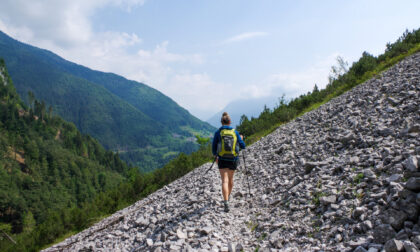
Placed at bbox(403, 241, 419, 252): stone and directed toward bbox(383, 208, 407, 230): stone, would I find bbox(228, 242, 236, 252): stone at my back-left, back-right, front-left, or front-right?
front-left

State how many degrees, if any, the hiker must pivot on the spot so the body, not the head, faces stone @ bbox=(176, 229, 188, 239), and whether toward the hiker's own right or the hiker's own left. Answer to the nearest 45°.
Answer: approximately 135° to the hiker's own left

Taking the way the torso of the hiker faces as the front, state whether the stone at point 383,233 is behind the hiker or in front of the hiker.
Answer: behind

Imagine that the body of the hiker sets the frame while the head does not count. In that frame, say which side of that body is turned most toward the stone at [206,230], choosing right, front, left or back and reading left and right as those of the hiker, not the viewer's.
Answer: back

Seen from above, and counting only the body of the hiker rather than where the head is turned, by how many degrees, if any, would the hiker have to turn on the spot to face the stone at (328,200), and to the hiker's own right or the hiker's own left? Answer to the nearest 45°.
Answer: approximately 135° to the hiker's own right

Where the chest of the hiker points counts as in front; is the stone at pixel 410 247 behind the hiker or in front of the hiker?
behind

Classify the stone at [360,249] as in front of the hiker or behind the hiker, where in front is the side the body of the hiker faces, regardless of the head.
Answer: behind

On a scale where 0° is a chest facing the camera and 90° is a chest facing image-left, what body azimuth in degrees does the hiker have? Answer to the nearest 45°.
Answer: approximately 180°

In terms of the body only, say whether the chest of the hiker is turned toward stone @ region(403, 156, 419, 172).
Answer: no

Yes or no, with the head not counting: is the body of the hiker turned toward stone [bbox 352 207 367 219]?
no

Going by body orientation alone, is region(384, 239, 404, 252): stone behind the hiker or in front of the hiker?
behind
